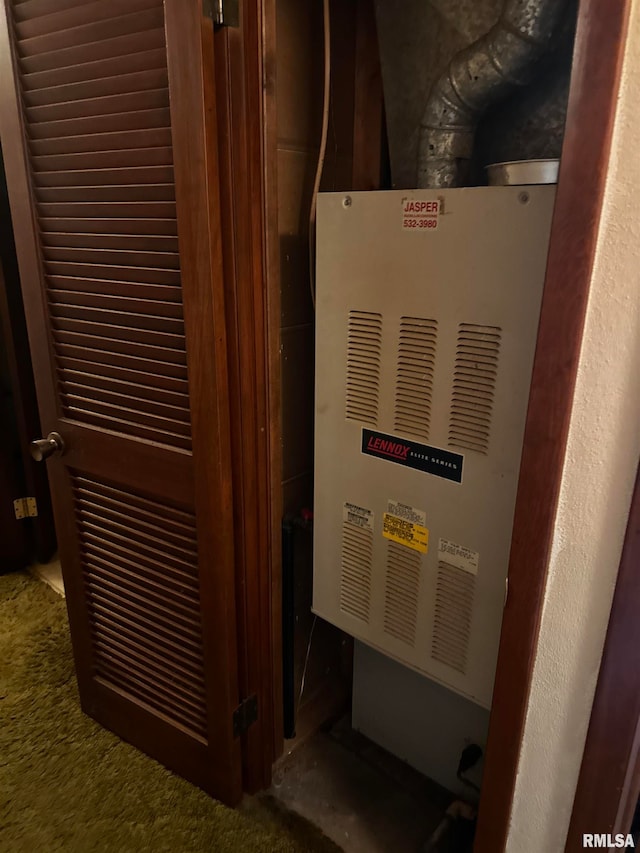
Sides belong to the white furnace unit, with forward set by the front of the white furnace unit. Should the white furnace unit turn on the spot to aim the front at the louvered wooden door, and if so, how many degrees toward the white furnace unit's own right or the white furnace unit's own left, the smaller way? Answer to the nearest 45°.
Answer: approximately 45° to the white furnace unit's own right

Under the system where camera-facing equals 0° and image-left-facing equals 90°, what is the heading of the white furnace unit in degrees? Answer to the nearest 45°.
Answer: approximately 45°
